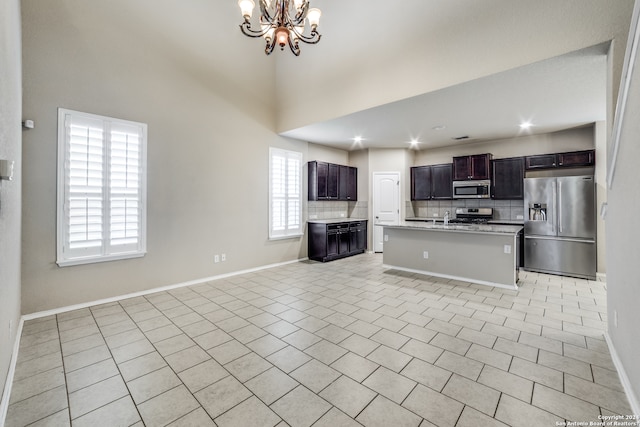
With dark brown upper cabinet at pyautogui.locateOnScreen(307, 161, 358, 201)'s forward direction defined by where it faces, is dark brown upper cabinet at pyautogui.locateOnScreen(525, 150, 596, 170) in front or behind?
in front

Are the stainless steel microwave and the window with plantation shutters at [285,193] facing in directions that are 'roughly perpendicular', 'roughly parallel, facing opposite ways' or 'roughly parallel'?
roughly perpendicular

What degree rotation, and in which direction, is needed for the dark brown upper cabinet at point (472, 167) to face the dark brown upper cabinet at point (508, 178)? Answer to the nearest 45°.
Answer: approximately 90° to its left

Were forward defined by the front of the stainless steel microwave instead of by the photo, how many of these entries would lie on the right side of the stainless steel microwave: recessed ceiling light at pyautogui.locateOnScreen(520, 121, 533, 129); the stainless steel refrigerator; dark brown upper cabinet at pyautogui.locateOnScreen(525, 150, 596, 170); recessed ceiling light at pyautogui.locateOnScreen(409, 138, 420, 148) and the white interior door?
2

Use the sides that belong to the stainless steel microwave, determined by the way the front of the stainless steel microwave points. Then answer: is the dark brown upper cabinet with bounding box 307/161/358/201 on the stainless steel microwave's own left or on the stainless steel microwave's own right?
on the stainless steel microwave's own right

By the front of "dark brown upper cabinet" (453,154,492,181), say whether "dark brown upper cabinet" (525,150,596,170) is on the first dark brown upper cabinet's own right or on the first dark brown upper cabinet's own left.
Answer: on the first dark brown upper cabinet's own left

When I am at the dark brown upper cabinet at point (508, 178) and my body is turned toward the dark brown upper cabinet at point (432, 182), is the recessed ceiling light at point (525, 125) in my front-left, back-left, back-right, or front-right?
back-left

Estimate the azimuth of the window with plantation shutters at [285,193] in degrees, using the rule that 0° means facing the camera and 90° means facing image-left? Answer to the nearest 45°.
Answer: approximately 315°
